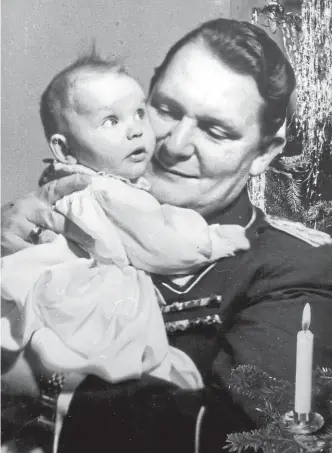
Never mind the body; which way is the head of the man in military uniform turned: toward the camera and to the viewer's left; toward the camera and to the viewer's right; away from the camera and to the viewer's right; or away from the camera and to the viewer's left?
toward the camera and to the viewer's left

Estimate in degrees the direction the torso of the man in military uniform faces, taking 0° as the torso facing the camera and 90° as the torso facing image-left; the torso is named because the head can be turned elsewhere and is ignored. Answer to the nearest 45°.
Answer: approximately 45°

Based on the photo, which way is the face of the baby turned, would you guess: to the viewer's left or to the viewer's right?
to the viewer's right
